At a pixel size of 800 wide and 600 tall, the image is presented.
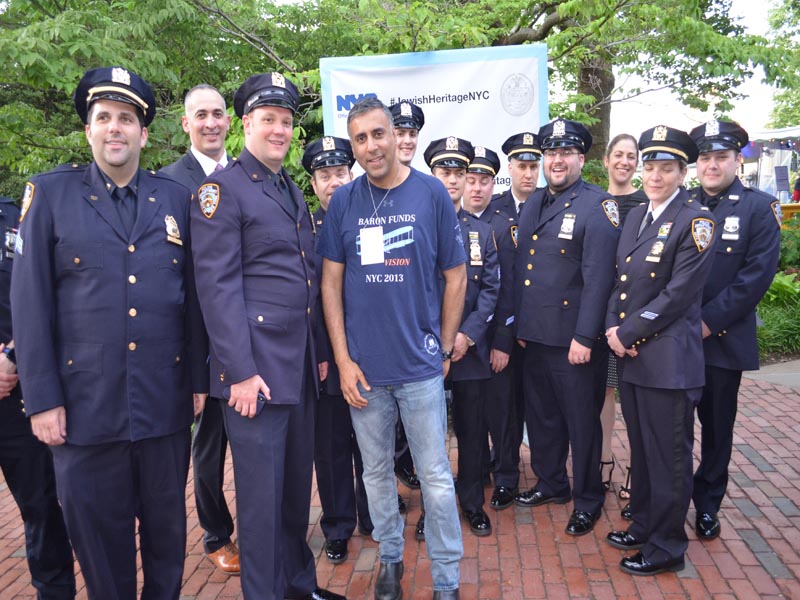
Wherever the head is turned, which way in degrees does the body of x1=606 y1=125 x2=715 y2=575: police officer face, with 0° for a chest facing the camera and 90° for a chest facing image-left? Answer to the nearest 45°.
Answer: approximately 45°

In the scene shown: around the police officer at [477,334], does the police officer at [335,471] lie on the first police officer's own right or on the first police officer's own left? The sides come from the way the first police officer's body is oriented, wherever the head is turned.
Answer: on the first police officer's own right

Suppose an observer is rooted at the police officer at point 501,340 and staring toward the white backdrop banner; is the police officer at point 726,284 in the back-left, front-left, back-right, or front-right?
back-right

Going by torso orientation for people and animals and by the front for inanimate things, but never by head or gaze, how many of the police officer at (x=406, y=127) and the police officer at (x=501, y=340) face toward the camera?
2

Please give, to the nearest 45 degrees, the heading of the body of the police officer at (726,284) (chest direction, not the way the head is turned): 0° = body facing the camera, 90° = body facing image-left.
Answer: approximately 45°

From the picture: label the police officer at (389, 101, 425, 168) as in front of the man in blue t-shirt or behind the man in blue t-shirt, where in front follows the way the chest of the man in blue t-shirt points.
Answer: behind

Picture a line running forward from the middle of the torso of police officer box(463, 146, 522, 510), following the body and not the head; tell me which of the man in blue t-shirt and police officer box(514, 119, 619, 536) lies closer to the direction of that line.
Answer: the man in blue t-shirt
